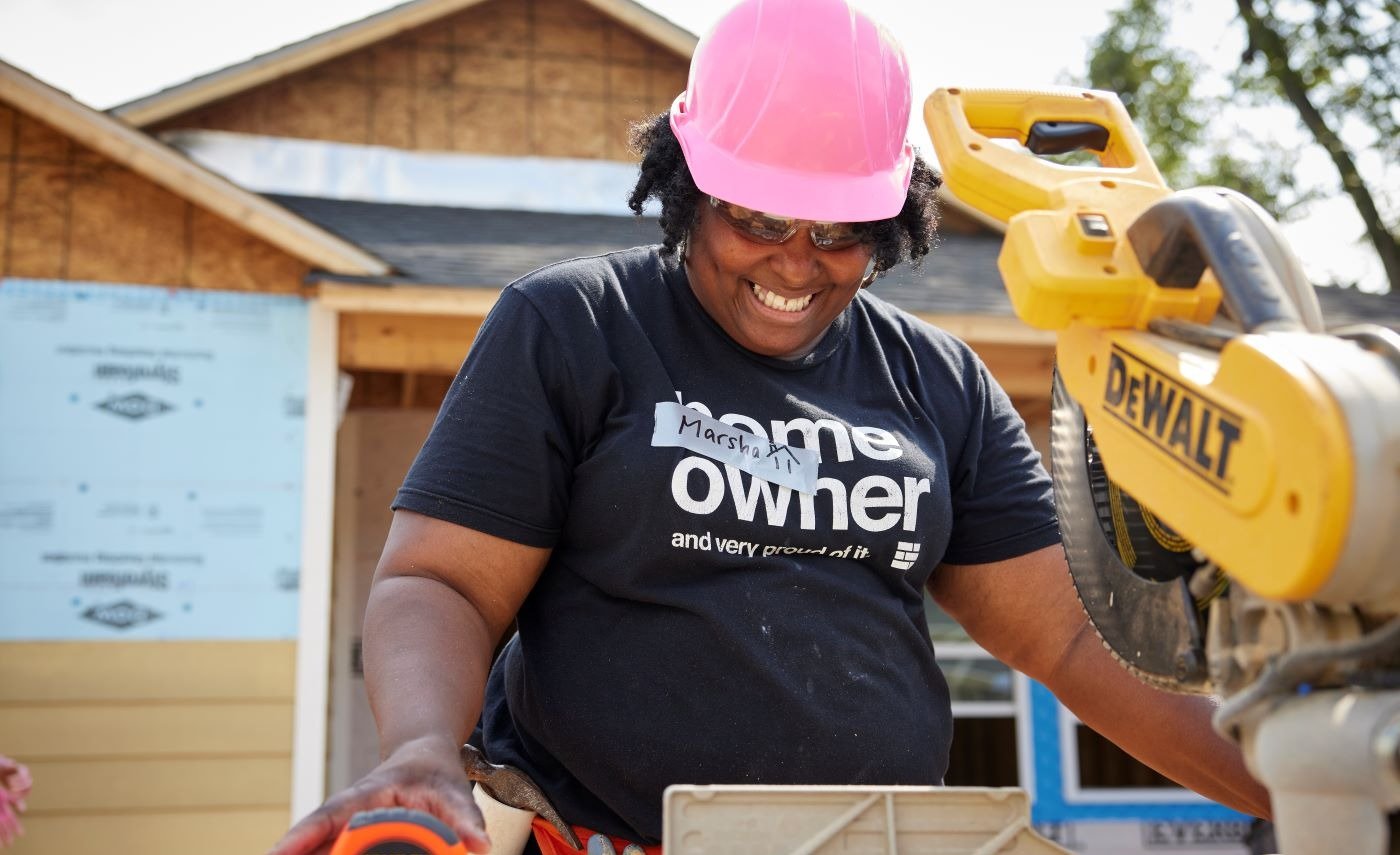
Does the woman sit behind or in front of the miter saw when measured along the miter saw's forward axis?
in front

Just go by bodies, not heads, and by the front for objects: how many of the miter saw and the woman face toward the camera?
1

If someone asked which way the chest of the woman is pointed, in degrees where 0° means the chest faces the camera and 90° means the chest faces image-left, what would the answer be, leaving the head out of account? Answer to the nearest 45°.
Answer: approximately 0°

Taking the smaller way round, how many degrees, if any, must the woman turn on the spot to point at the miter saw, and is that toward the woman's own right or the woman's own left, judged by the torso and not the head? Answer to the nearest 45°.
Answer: approximately 45° to the woman's own left

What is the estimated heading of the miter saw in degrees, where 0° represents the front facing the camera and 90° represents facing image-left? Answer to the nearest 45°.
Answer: approximately 135°
